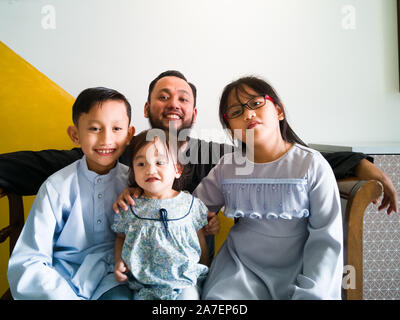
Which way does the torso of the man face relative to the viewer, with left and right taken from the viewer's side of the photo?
facing the viewer

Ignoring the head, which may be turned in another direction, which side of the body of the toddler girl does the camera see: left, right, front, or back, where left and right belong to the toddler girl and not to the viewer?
front

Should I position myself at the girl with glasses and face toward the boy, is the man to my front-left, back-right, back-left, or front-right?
front-right
